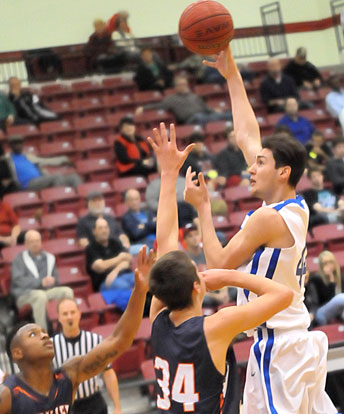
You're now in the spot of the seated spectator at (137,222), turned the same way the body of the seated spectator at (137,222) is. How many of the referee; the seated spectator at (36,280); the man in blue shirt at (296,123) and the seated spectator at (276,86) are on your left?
2

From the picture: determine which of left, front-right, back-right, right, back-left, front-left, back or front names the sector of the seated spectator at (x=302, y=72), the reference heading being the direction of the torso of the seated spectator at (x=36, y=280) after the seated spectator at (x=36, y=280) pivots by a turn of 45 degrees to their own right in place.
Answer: back-left

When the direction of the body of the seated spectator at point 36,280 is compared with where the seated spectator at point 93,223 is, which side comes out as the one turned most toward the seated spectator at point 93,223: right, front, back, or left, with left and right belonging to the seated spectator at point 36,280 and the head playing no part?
left

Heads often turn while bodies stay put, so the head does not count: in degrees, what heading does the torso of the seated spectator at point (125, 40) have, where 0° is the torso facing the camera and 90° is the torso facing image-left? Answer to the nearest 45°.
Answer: approximately 315°

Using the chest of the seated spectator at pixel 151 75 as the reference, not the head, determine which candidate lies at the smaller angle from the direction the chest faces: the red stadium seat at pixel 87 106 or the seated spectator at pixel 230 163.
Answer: the seated spectator

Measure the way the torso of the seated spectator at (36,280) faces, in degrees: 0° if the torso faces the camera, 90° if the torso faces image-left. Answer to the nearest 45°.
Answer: approximately 315°
